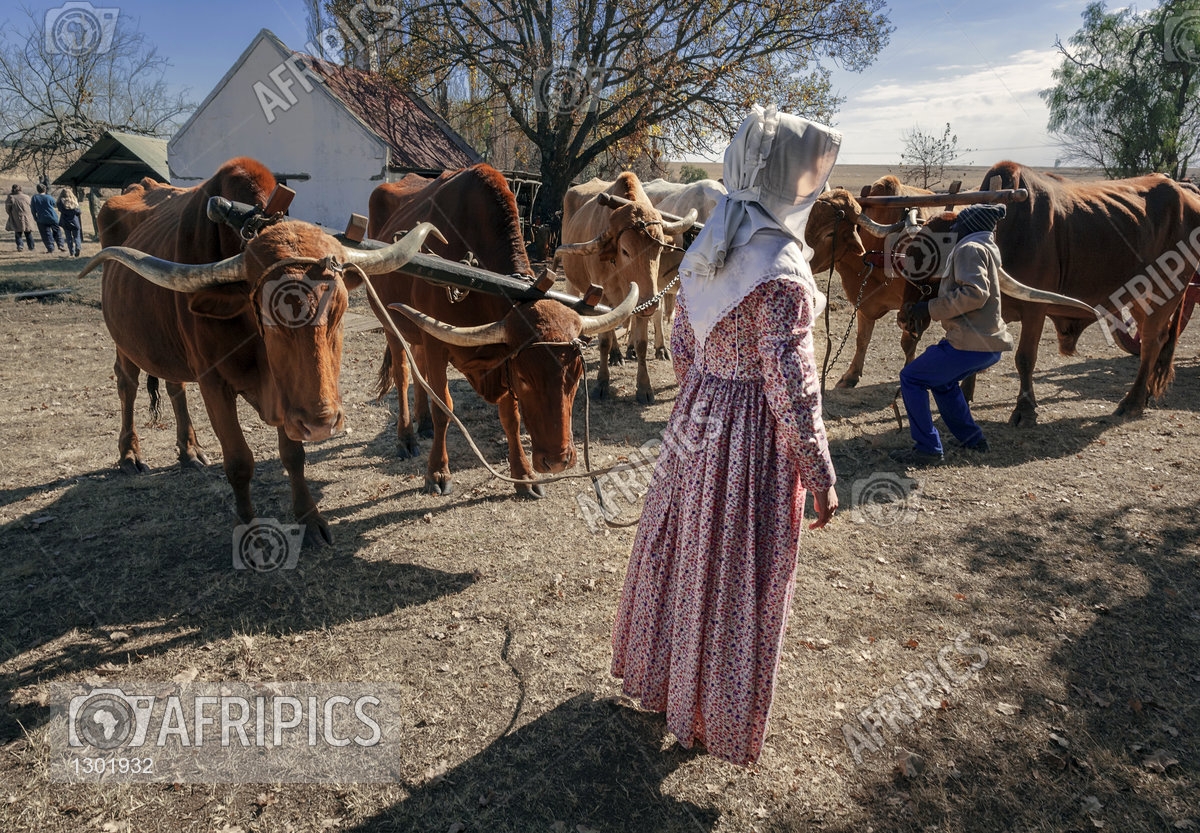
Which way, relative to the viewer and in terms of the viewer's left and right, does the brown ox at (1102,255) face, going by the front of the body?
facing to the left of the viewer

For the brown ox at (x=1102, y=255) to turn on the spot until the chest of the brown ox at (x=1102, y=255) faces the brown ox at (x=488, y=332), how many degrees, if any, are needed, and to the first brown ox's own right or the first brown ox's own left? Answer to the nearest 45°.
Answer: approximately 45° to the first brown ox's own left

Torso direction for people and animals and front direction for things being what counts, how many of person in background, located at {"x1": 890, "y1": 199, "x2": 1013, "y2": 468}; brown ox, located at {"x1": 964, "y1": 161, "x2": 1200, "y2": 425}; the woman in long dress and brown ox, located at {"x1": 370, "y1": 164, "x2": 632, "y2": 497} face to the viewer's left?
2

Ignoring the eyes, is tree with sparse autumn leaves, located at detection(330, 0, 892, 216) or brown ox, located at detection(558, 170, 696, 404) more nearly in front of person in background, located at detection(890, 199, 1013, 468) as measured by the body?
the brown ox

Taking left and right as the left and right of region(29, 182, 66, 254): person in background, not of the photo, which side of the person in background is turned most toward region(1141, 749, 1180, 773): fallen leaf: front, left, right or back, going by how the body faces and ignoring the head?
back

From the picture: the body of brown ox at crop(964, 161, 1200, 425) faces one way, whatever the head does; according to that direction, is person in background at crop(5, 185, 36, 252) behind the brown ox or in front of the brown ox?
in front

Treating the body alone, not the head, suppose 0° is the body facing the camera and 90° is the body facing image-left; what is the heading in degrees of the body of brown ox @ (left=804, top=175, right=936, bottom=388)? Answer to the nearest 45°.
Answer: approximately 45°

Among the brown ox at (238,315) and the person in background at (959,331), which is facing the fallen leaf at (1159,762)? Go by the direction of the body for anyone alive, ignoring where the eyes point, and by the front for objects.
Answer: the brown ox

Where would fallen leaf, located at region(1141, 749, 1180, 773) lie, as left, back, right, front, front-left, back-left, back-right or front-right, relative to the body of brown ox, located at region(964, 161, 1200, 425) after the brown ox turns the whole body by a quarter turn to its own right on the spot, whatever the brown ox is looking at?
back

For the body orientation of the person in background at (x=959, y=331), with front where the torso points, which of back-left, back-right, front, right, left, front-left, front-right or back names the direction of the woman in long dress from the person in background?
left

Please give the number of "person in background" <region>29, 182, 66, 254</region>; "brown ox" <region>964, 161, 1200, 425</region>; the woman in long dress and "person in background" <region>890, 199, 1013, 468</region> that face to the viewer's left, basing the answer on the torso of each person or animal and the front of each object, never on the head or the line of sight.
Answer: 2

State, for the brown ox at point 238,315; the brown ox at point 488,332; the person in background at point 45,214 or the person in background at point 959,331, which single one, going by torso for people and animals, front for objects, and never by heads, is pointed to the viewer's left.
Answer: the person in background at point 959,331

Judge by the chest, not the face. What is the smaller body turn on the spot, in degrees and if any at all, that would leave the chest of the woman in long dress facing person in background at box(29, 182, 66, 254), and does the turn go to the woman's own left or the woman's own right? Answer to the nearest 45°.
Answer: approximately 90° to the woman's own left

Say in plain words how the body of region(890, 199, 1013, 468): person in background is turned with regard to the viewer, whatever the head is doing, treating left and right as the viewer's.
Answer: facing to the left of the viewer

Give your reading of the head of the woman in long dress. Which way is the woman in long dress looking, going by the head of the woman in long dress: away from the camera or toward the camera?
away from the camera
